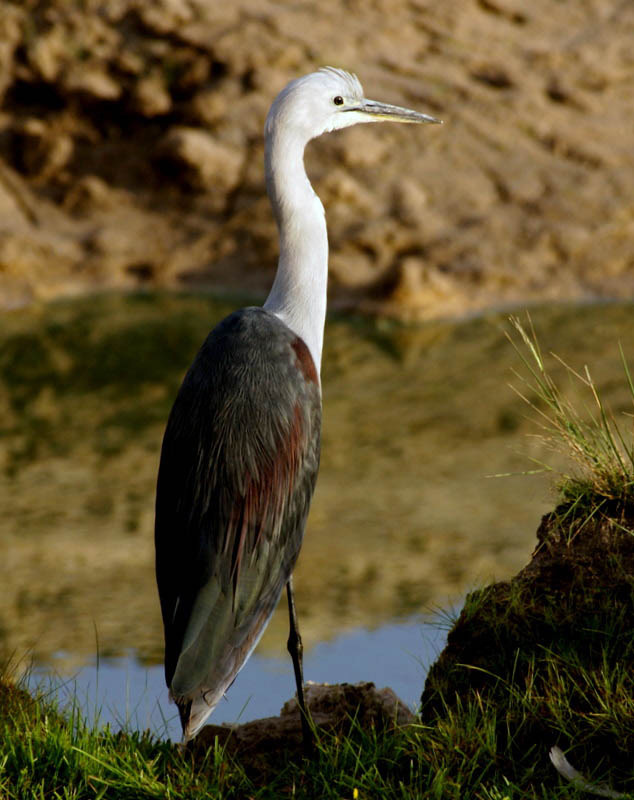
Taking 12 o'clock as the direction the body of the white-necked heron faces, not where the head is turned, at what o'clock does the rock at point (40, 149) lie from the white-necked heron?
The rock is roughly at 10 o'clock from the white-necked heron.

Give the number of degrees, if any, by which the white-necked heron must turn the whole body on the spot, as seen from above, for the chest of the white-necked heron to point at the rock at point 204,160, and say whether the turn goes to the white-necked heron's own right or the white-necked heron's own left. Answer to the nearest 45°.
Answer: approximately 45° to the white-necked heron's own left

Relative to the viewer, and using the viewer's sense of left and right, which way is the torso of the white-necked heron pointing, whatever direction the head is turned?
facing away from the viewer and to the right of the viewer

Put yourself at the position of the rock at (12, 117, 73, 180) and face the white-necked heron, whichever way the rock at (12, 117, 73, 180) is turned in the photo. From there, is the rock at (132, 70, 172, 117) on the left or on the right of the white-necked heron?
left

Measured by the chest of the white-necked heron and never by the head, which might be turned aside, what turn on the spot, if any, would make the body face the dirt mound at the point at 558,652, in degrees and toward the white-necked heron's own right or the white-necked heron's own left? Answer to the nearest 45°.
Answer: approximately 45° to the white-necked heron's own right
